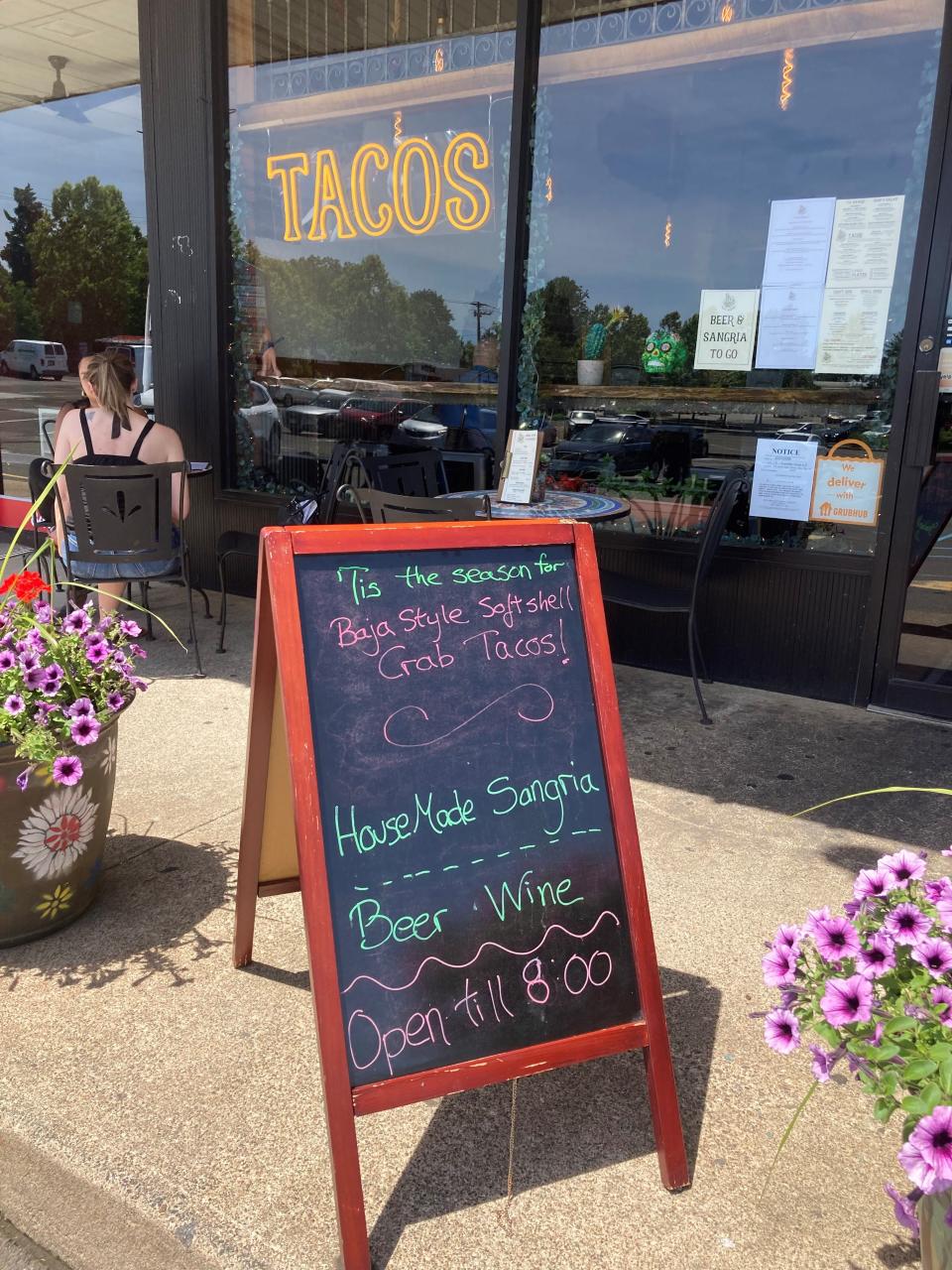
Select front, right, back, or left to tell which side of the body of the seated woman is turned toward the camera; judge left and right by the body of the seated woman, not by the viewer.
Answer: back

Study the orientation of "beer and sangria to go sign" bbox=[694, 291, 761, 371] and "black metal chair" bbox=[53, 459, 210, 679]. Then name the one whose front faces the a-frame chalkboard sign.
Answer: the beer and sangria to go sign

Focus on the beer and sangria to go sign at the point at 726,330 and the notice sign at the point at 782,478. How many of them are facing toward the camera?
2

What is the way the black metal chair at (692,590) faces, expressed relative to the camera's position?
facing to the left of the viewer

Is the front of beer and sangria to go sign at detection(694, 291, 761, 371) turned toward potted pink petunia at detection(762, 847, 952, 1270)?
yes

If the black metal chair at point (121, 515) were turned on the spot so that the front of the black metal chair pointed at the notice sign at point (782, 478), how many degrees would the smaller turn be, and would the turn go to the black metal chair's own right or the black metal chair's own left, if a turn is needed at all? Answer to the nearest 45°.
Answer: approximately 90° to the black metal chair's own right

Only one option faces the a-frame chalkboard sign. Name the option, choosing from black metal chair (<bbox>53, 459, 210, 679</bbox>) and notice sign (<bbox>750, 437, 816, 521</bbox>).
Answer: the notice sign

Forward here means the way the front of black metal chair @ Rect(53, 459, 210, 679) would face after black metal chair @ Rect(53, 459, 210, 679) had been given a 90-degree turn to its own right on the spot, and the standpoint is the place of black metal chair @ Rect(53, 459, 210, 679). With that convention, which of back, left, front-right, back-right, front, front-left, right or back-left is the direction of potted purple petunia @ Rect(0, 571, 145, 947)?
right

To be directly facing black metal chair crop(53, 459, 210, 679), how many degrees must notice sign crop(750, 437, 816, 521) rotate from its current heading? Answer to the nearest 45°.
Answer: approximately 90° to its right

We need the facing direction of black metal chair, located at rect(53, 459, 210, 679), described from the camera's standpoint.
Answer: facing away from the viewer

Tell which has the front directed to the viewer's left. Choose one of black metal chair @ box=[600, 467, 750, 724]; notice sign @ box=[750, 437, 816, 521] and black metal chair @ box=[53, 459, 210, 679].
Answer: black metal chair @ box=[600, 467, 750, 724]
